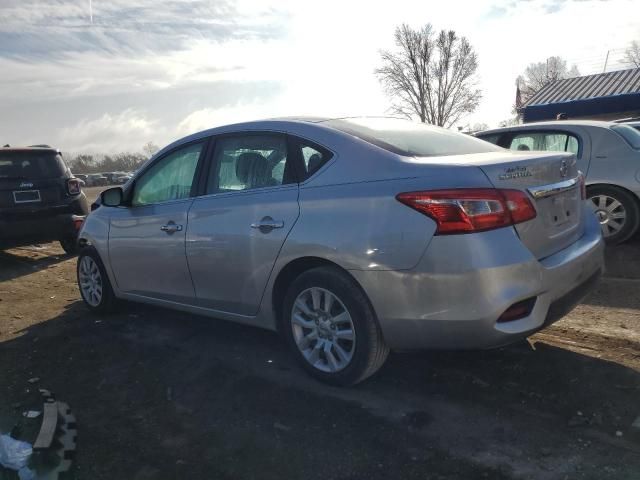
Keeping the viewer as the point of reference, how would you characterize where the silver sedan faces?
facing away from the viewer and to the left of the viewer

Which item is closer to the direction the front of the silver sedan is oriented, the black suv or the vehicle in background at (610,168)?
the black suv

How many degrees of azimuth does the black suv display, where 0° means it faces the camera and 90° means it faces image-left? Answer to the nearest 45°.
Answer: approximately 180°

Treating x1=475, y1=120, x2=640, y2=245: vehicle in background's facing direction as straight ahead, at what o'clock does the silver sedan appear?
The silver sedan is roughly at 8 o'clock from the vehicle in background.

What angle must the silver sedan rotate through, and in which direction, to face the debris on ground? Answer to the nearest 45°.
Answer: approximately 45° to its left

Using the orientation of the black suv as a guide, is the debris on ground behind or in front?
behind

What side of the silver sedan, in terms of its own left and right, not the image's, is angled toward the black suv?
front

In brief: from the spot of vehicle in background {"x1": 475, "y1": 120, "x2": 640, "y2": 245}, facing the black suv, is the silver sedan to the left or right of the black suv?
left
